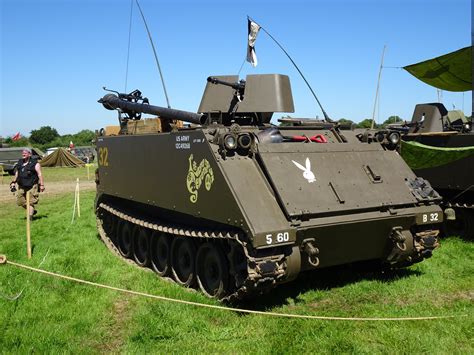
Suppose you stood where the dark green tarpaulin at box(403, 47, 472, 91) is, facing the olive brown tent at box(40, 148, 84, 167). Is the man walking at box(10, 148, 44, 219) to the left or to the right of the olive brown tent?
left

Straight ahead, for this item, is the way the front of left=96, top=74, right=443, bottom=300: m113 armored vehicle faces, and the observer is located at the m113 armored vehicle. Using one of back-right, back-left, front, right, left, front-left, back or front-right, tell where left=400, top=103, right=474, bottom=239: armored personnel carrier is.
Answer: left

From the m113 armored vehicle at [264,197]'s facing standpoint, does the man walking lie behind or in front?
behind

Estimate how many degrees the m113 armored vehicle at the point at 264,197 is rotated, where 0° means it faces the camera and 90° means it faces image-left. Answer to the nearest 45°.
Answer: approximately 315°

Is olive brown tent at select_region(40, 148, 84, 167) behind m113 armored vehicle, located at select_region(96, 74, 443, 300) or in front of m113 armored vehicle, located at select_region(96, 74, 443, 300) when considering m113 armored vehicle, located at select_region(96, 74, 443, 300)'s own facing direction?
behind
